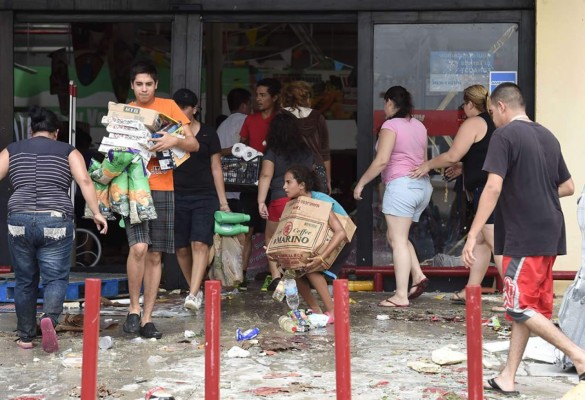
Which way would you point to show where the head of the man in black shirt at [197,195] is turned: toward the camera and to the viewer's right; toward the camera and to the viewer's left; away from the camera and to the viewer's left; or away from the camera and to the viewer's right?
toward the camera and to the viewer's left

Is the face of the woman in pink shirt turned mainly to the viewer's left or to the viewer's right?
to the viewer's left

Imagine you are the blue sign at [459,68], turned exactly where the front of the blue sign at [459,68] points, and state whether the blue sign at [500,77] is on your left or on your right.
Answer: on your left

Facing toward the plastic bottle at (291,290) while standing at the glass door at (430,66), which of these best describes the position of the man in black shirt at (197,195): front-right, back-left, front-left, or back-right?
front-right

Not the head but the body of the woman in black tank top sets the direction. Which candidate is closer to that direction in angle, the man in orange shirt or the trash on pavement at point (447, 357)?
the man in orange shirt

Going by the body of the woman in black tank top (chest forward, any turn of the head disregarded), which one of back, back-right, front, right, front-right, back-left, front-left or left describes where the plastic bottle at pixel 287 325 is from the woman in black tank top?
front-left

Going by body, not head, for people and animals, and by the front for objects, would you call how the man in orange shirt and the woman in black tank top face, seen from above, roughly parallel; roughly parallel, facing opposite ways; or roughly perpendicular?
roughly perpendicular

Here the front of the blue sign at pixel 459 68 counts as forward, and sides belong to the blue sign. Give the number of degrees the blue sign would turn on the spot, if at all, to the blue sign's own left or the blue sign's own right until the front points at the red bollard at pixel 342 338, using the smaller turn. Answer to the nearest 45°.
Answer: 0° — it already faces it

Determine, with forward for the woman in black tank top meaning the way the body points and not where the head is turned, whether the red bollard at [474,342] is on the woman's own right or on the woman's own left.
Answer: on the woman's own left

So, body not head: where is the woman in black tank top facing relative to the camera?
to the viewer's left

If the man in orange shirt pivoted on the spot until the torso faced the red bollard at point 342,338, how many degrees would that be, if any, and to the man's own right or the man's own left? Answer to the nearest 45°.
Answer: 0° — they already face it

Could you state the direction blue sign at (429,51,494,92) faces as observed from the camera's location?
facing the viewer

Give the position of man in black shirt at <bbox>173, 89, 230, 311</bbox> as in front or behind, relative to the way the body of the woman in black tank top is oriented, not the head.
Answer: in front

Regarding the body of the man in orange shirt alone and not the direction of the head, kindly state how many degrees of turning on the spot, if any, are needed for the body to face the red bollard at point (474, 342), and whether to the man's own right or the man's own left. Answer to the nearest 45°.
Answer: approximately 45° to the man's own left

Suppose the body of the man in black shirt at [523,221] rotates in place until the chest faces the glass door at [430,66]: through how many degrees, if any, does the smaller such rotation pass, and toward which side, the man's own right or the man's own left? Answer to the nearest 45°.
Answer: approximately 45° to the man's own right

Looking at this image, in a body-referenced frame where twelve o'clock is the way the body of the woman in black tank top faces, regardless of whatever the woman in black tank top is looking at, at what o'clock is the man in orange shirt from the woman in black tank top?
The man in orange shirt is roughly at 11 o'clock from the woman in black tank top.
